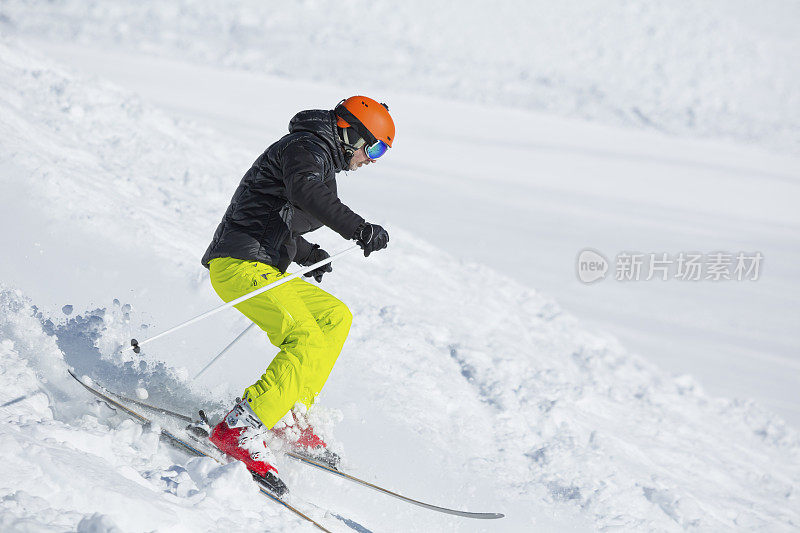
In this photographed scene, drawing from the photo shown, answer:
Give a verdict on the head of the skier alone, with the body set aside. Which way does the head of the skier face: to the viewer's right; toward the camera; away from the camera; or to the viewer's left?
to the viewer's right

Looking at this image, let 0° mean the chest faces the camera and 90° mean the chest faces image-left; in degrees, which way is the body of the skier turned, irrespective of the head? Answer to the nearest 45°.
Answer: approximately 270°
